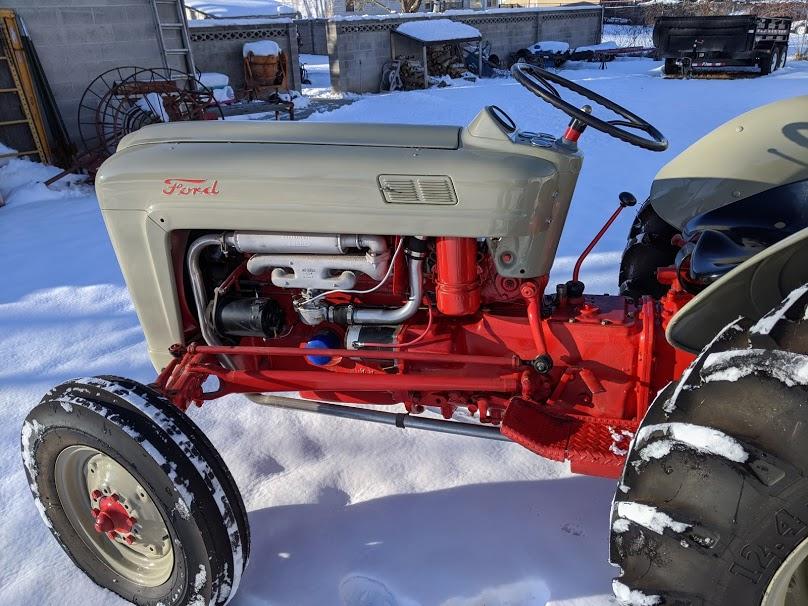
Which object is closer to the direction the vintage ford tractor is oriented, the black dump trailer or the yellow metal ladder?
the yellow metal ladder

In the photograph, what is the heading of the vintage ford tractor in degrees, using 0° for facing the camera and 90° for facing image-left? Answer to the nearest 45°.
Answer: approximately 90°

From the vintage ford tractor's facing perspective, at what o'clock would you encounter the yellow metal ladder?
The yellow metal ladder is roughly at 2 o'clock from the vintage ford tractor.

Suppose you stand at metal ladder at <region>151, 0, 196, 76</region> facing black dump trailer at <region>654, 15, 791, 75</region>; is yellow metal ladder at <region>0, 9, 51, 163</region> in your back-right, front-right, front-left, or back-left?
back-right

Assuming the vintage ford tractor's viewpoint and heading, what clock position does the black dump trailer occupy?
The black dump trailer is roughly at 4 o'clock from the vintage ford tractor.

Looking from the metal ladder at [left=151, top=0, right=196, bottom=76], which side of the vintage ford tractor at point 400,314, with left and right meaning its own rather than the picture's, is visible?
right

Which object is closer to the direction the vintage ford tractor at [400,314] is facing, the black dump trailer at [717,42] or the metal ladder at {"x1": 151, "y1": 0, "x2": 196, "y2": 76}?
the metal ladder
